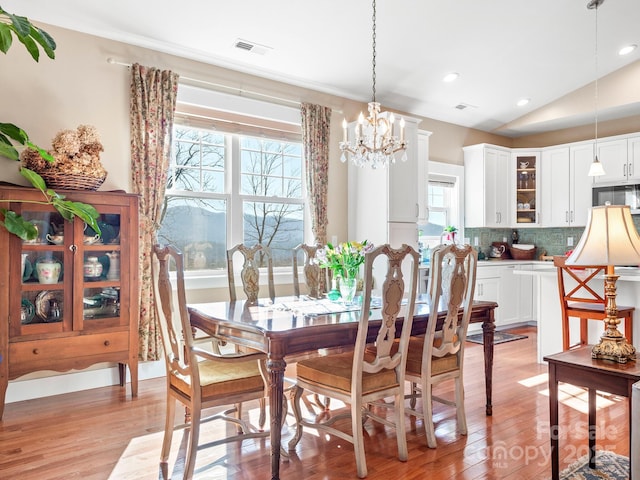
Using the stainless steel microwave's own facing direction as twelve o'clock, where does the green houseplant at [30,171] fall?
The green houseplant is roughly at 1 o'clock from the stainless steel microwave.

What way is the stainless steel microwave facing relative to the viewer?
toward the camera

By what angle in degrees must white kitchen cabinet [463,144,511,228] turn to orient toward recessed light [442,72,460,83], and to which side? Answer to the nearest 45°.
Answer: approximately 45° to its right

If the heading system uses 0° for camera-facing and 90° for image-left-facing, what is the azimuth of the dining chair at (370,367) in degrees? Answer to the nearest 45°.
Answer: approximately 135°

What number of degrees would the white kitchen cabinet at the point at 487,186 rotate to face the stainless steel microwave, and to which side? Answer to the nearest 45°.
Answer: approximately 45° to its left

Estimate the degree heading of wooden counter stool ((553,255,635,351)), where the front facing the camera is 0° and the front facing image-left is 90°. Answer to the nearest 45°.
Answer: approximately 225°

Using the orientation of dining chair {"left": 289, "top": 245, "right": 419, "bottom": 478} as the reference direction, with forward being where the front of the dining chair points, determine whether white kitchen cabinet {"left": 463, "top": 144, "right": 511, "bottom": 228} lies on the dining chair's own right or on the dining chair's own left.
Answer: on the dining chair's own right

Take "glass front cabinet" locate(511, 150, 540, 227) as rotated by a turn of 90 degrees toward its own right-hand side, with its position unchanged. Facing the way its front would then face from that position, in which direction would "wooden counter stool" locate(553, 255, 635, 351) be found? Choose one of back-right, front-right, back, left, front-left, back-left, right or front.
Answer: left

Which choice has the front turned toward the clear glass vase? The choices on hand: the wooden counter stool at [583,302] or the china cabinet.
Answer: the china cabinet

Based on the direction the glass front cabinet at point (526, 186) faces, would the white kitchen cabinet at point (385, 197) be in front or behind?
in front

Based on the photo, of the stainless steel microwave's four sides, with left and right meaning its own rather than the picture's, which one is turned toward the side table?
front
